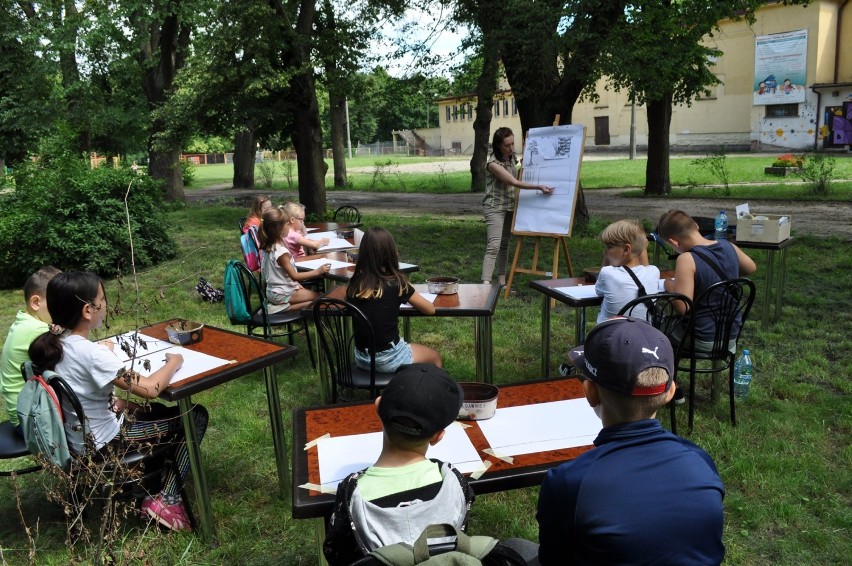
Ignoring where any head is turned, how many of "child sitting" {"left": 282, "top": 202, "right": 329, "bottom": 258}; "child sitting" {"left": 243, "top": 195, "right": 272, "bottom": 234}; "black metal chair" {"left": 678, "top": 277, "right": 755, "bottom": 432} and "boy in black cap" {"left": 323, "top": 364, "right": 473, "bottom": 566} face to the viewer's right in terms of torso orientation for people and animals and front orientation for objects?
2

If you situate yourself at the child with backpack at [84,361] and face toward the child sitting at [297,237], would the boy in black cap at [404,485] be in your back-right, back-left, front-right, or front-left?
back-right

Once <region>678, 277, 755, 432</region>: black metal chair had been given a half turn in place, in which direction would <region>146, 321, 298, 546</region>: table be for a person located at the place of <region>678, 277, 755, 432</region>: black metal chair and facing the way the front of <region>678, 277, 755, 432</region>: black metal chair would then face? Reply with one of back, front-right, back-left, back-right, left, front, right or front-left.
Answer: right

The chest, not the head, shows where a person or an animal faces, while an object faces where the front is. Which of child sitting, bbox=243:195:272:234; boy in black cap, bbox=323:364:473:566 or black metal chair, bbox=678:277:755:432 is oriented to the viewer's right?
the child sitting

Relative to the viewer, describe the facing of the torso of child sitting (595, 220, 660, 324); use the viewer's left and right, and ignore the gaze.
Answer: facing away from the viewer and to the left of the viewer

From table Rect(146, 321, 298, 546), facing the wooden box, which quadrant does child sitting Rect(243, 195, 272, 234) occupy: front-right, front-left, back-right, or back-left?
front-left

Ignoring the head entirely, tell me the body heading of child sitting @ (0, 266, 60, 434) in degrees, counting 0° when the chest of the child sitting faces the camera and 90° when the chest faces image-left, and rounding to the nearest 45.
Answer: approximately 270°

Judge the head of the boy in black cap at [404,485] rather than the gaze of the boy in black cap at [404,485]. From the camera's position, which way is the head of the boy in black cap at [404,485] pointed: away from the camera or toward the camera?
away from the camera

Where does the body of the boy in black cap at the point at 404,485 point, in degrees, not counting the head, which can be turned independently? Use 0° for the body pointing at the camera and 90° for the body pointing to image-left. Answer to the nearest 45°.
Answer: approximately 180°

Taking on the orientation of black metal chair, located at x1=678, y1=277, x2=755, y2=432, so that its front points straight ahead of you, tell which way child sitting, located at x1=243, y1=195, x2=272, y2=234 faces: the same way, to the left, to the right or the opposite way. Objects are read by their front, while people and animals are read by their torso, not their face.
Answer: to the right

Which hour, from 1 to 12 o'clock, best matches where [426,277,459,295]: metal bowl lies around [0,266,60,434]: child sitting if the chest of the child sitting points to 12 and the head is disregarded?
The metal bowl is roughly at 12 o'clock from the child sitting.

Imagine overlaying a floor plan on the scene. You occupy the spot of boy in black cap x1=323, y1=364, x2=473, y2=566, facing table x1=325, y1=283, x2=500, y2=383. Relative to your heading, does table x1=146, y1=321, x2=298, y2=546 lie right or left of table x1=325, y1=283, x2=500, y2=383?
left

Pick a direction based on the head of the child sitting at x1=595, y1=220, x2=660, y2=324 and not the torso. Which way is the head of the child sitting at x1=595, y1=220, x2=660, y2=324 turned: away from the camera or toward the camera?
away from the camera

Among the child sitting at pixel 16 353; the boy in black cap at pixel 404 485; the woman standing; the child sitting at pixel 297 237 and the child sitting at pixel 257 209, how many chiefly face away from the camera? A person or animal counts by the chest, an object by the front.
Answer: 1

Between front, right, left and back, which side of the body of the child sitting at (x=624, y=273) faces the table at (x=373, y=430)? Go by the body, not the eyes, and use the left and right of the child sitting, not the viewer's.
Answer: left

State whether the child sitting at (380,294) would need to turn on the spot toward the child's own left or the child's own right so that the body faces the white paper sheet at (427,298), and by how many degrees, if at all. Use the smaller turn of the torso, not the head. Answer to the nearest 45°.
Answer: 0° — they already face it
